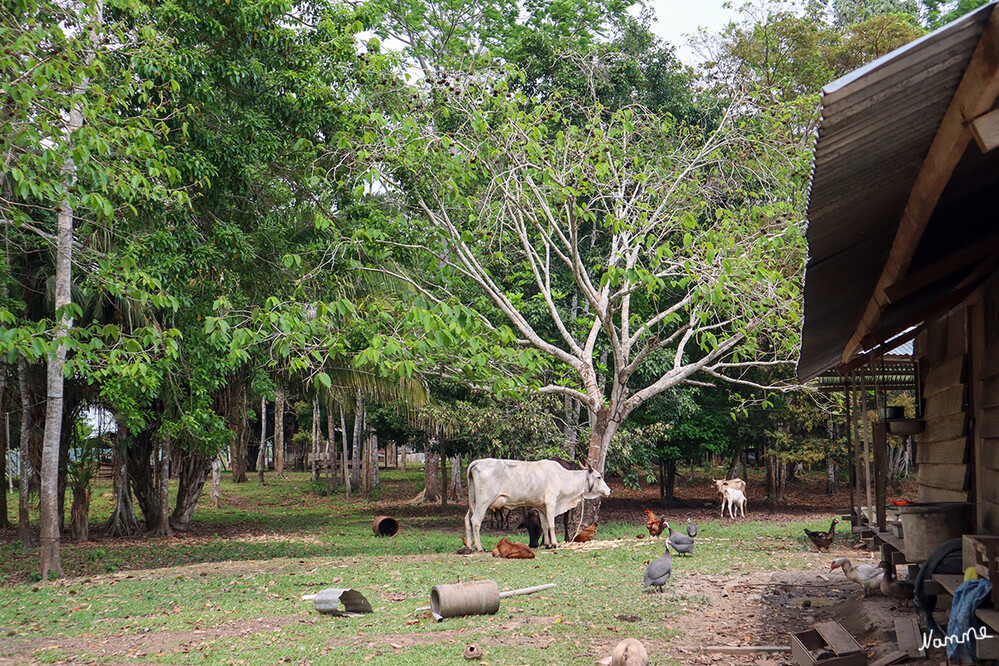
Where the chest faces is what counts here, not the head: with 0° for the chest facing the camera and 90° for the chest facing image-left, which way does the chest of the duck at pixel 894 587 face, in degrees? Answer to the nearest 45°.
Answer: approximately 90°

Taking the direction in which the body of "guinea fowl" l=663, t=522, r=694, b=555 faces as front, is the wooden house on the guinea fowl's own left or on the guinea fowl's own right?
on the guinea fowl's own left

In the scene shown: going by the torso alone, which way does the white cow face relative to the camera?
to the viewer's right

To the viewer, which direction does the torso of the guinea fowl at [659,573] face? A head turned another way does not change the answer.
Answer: to the viewer's right
